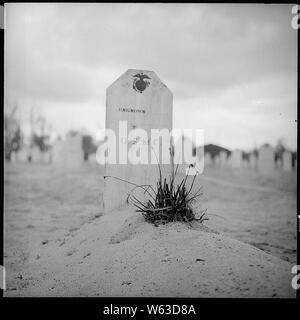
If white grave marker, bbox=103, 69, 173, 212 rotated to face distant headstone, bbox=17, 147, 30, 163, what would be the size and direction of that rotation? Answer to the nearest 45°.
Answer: approximately 180°

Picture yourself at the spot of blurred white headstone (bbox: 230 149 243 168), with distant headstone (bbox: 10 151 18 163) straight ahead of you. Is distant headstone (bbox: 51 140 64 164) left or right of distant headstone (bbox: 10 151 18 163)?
left

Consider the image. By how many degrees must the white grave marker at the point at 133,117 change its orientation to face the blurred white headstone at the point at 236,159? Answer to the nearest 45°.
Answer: approximately 180°

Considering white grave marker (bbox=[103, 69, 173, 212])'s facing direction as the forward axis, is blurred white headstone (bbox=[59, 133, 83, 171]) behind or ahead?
behind

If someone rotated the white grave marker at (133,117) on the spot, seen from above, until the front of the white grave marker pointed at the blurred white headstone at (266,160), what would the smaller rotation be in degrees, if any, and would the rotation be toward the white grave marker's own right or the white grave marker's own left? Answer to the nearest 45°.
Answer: approximately 135° to the white grave marker's own left

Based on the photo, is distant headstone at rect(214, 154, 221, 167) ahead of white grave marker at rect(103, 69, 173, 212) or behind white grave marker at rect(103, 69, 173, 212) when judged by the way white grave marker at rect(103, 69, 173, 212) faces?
behind

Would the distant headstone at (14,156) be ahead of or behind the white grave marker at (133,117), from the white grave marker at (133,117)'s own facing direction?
behind

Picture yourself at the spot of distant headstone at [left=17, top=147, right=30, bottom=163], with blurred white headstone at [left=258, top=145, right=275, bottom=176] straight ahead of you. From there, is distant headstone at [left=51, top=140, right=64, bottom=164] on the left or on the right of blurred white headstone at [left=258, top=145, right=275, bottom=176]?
right

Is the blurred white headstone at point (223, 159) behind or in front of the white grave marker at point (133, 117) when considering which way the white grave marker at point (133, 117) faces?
behind

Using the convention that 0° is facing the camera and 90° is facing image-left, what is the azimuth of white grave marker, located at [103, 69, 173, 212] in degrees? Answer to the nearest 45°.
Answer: approximately 0°

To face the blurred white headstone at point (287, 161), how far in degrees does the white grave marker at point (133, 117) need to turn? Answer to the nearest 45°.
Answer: approximately 135° to its left
